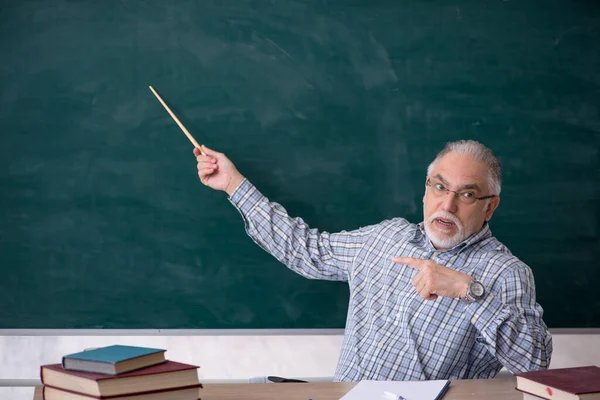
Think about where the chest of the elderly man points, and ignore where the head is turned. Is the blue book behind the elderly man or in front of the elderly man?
in front

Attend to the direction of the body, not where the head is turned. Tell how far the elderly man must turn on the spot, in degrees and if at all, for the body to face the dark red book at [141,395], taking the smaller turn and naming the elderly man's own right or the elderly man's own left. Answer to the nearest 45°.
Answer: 0° — they already face it

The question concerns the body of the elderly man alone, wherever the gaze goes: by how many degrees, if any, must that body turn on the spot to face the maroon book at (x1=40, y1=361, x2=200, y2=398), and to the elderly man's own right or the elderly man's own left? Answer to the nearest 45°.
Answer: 0° — they already face it

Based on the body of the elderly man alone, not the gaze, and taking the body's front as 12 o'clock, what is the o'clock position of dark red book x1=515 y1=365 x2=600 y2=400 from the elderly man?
The dark red book is roughly at 10 o'clock from the elderly man.

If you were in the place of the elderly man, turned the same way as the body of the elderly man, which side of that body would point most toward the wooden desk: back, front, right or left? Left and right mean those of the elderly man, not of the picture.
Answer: front

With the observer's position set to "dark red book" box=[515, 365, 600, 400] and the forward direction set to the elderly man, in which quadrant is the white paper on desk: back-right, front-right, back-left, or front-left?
front-left

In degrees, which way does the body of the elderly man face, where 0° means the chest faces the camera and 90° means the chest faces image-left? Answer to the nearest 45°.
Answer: approximately 45°

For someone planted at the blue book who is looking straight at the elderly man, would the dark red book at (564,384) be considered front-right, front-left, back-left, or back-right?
front-right
